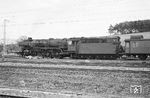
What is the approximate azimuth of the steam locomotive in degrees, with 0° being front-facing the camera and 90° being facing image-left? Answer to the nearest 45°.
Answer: approximately 90°
